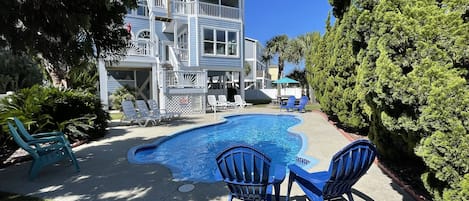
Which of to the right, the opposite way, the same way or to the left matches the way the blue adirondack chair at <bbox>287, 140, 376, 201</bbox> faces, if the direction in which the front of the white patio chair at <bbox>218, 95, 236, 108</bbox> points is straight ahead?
the opposite way

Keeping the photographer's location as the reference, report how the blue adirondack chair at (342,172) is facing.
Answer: facing away from the viewer and to the left of the viewer

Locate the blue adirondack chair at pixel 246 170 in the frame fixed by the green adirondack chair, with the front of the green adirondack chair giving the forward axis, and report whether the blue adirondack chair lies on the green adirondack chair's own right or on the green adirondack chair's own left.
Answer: on the green adirondack chair's own right

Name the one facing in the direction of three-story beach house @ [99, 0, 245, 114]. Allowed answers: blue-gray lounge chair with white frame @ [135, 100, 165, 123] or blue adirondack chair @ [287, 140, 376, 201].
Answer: the blue adirondack chair

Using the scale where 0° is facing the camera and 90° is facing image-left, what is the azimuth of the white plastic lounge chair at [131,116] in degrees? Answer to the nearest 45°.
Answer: approximately 315°

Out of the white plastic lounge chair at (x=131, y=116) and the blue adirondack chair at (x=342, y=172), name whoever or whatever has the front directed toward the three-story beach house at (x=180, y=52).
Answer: the blue adirondack chair

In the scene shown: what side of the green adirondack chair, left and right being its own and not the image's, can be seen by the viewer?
right

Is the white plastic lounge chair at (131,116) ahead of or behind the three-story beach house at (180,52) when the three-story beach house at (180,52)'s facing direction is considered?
ahead

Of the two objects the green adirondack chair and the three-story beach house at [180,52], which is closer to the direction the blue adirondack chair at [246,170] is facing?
the three-story beach house

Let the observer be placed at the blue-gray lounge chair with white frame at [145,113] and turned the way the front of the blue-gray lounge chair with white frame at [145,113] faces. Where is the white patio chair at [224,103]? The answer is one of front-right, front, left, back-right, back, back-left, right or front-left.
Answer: left

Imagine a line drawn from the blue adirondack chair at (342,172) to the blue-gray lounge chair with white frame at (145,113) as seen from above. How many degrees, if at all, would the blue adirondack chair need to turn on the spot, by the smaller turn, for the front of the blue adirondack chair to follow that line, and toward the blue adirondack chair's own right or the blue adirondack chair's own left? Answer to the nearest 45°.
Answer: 0° — it already faces it

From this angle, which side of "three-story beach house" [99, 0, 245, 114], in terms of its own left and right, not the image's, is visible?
front

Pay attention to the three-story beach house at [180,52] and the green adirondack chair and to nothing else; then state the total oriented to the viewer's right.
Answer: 1

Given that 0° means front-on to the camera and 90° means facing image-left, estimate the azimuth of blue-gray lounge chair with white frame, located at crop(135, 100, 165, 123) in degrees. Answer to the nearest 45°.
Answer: approximately 315°

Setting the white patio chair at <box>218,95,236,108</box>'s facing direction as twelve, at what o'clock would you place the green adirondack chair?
The green adirondack chair is roughly at 2 o'clock from the white patio chair.

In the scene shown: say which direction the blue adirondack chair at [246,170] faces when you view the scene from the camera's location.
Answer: facing away from the viewer and to the right of the viewer

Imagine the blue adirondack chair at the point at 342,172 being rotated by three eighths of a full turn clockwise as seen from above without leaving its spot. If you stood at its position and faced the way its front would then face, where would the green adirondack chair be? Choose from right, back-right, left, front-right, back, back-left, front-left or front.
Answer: back
